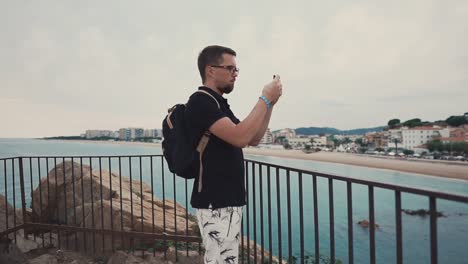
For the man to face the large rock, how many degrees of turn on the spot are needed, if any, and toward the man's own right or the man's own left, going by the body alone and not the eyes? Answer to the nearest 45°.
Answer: approximately 135° to the man's own left

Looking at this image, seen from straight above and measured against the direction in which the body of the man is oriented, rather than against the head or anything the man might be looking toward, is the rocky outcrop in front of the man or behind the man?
behind

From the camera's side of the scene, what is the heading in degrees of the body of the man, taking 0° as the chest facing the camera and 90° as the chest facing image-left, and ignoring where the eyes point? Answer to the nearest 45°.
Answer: approximately 270°

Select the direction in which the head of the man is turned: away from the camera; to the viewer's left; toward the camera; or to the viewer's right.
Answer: to the viewer's right
